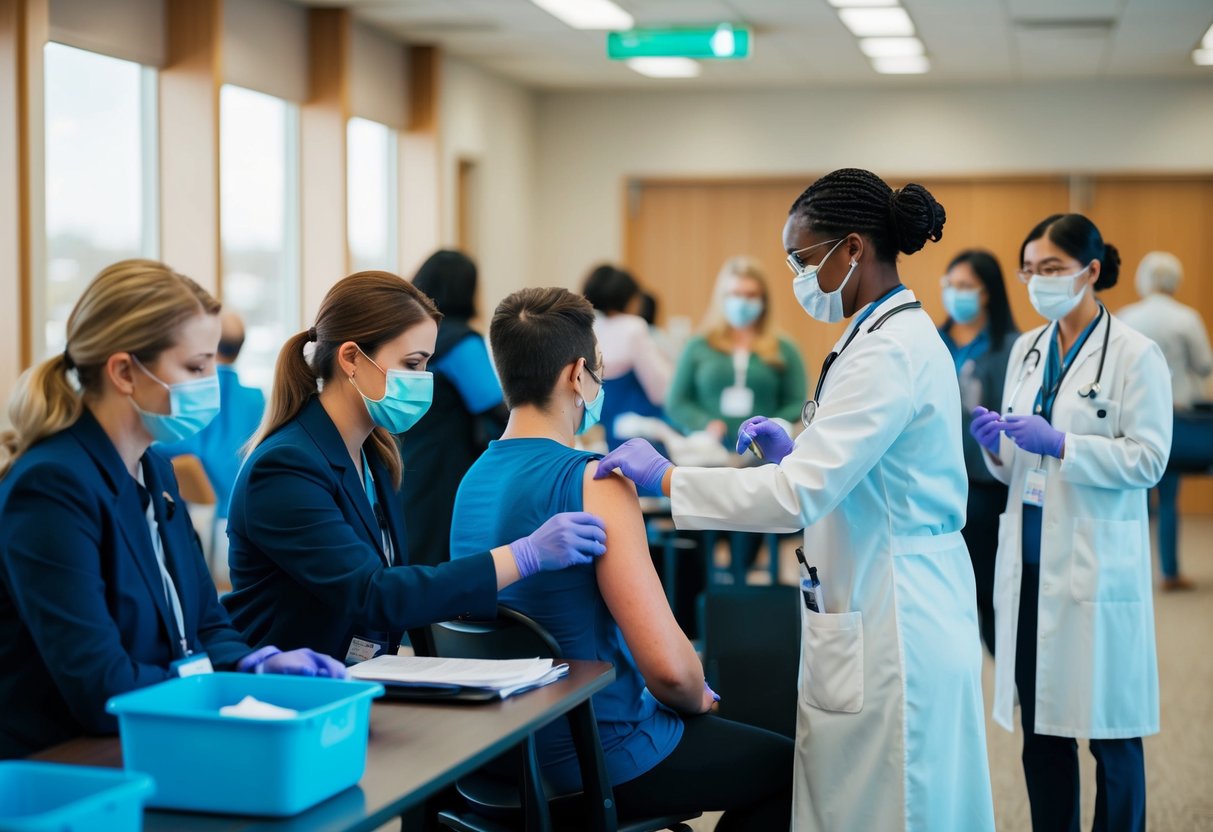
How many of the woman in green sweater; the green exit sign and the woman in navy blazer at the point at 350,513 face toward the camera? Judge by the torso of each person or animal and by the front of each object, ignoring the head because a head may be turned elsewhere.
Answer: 2

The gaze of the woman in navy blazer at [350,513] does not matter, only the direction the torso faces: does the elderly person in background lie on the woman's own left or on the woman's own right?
on the woman's own left

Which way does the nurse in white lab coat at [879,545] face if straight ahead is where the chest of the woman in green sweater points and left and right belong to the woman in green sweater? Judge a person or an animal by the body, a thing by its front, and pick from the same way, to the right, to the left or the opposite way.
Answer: to the right

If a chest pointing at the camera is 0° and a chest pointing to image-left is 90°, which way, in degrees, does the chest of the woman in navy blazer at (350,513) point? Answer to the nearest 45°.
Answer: approximately 270°

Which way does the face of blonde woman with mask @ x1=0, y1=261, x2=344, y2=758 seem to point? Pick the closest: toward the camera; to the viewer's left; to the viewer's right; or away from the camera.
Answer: to the viewer's right

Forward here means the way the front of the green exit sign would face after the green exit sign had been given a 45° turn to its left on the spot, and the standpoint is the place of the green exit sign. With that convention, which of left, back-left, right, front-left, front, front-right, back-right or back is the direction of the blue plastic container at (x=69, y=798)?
front-right

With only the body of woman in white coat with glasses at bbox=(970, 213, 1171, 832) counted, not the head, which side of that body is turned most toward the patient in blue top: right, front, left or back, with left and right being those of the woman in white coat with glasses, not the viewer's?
front

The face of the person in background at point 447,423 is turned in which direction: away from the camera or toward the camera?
away from the camera

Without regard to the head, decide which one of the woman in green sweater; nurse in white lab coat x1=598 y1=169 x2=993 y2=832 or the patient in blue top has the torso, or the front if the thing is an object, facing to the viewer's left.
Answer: the nurse in white lab coat

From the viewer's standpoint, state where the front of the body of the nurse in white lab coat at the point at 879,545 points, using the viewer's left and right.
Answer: facing to the left of the viewer

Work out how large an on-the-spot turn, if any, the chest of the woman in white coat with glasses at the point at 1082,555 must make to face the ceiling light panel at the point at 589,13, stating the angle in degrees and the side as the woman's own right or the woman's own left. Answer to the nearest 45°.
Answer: approximately 90° to the woman's own right

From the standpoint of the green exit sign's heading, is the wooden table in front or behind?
in front

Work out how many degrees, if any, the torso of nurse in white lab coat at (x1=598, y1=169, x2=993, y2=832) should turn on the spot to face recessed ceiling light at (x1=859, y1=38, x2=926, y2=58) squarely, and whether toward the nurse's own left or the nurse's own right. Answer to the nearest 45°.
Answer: approximately 90° to the nurse's own right

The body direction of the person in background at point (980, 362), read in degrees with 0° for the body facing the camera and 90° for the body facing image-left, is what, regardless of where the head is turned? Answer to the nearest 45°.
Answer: approximately 45°

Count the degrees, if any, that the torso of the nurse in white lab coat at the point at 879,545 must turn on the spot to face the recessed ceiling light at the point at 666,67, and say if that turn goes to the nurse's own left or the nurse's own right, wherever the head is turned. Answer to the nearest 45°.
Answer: approximately 90° to the nurse's own right

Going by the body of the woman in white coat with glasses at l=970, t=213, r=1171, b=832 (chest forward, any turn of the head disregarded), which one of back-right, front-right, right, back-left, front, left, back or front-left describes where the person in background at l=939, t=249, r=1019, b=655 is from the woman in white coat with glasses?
back-right
